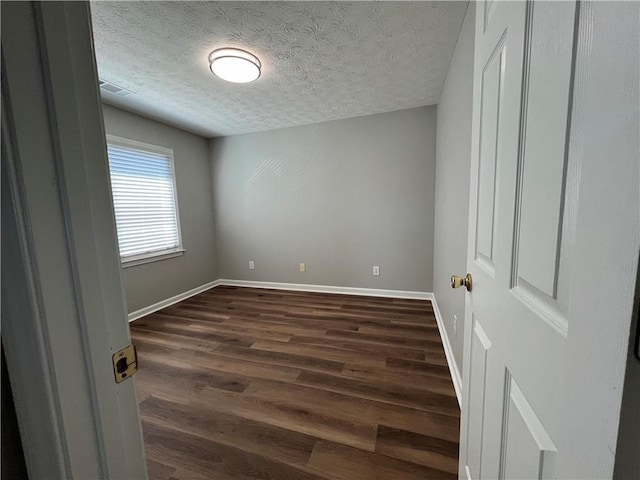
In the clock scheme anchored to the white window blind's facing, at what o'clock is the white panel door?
The white panel door is roughly at 1 o'clock from the white window blind.

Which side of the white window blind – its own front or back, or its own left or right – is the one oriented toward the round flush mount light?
front

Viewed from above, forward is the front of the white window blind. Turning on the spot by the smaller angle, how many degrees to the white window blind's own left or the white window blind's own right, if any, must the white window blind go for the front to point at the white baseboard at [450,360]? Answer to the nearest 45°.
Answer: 0° — it already faces it

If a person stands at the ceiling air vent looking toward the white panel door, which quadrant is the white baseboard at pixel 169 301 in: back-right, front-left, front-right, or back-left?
back-left

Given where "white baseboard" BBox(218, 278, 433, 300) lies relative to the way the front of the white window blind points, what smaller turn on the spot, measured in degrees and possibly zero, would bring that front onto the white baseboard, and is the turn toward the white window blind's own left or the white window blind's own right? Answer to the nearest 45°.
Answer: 0° — it already faces it
